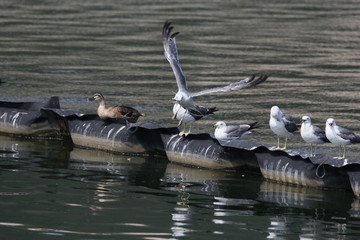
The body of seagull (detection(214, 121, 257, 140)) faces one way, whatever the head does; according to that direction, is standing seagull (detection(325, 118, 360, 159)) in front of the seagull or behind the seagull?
behind

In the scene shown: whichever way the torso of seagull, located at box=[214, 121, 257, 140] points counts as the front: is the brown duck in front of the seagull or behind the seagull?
in front

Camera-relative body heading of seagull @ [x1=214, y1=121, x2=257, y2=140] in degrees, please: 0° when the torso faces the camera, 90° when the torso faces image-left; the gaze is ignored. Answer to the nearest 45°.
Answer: approximately 90°

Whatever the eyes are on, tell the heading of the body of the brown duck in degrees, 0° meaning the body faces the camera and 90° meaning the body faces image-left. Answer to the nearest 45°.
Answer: approximately 90°

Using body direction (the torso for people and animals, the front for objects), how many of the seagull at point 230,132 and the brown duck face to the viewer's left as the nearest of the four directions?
2
